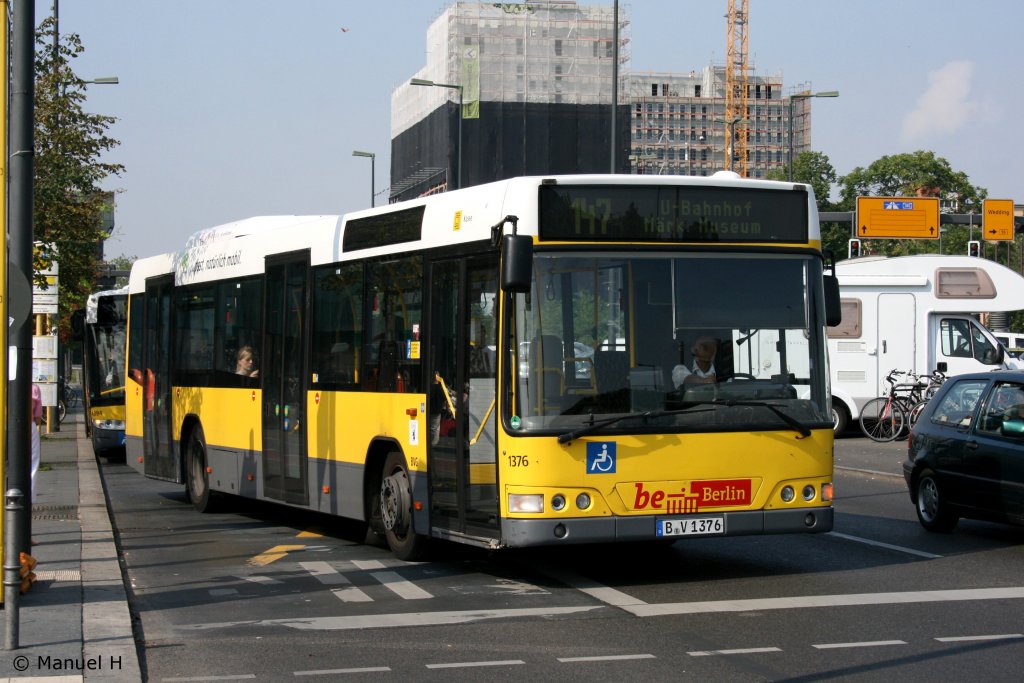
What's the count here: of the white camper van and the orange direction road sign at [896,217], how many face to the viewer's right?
1

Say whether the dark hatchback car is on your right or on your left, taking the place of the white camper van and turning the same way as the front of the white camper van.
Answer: on your right

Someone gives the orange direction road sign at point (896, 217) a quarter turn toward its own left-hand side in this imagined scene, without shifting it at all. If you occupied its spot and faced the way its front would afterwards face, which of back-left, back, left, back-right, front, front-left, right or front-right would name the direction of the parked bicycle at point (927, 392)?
right

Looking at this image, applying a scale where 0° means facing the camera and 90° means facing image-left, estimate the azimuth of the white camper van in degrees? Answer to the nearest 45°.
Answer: approximately 270°

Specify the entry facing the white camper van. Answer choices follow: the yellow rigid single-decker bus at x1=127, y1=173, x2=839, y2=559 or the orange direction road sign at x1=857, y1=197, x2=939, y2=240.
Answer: the orange direction road sign

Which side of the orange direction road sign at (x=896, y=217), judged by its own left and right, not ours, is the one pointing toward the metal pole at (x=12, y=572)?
front

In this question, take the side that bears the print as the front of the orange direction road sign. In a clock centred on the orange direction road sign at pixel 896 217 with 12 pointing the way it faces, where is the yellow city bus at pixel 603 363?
The yellow city bus is roughly at 12 o'clock from the orange direction road sign.

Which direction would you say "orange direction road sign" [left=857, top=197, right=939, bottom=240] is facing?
toward the camera

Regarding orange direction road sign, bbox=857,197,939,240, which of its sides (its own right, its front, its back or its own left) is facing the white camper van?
front

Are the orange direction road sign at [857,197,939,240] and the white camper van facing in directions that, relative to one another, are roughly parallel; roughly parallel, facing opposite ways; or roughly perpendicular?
roughly perpendicular

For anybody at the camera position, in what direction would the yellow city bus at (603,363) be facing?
facing the viewer and to the right of the viewer

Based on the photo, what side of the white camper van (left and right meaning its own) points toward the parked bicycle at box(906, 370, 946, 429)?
right

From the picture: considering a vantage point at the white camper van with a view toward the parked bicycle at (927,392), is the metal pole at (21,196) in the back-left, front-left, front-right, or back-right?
front-right

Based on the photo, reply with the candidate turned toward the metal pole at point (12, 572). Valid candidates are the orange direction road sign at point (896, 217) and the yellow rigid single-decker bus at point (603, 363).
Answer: the orange direction road sign

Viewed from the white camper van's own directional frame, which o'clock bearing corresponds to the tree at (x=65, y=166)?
The tree is roughly at 5 o'clock from the white camper van.

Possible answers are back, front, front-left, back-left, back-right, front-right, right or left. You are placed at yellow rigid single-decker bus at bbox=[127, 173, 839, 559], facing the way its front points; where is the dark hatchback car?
left
